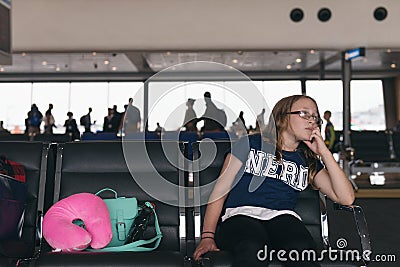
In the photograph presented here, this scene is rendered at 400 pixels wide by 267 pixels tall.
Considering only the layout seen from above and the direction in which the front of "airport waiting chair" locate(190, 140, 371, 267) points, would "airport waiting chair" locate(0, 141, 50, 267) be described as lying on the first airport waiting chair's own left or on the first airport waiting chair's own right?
on the first airport waiting chair's own right

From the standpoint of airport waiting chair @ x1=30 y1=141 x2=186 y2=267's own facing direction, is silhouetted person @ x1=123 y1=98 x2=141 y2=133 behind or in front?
behind

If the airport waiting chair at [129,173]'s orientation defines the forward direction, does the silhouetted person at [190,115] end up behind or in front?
behind

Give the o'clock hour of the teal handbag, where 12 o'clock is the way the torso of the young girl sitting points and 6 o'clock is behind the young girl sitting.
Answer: The teal handbag is roughly at 3 o'clock from the young girl sitting.

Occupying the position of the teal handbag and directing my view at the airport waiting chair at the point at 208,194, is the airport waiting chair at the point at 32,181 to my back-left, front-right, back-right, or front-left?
back-left

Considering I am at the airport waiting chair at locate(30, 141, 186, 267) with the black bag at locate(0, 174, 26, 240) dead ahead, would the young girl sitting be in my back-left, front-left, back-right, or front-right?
back-left

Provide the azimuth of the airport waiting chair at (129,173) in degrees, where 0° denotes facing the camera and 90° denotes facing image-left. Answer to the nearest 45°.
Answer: approximately 0°

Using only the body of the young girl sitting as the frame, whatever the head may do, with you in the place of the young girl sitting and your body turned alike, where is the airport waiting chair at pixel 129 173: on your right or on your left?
on your right
